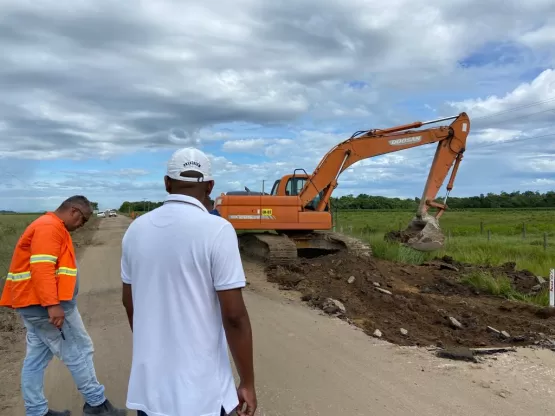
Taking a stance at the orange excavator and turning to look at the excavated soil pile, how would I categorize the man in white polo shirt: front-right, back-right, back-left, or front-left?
front-right

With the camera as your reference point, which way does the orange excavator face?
facing to the right of the viewer

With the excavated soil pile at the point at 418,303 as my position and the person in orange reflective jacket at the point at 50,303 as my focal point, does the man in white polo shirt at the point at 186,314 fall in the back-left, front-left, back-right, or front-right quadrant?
front-left

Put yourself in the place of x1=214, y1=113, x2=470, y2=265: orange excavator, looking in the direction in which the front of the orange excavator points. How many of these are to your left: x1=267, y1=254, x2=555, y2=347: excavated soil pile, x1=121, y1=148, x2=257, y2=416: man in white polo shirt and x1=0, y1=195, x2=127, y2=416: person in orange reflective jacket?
0

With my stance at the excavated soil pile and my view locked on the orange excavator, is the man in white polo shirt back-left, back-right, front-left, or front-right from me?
back-left

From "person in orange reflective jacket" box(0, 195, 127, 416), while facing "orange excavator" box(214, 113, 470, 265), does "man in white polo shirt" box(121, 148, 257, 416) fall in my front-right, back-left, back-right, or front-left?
back-right

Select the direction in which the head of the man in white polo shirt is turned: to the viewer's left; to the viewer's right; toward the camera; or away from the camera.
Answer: away from the camera

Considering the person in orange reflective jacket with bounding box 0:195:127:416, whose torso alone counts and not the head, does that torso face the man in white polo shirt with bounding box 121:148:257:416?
no

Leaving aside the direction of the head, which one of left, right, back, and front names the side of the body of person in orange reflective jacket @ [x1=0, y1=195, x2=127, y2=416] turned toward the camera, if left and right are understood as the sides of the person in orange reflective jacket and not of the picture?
right

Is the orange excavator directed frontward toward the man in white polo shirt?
no

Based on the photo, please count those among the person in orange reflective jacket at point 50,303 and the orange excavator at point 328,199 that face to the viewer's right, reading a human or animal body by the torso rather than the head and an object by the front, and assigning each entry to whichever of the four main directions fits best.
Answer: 2

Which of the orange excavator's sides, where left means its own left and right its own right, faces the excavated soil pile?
right
